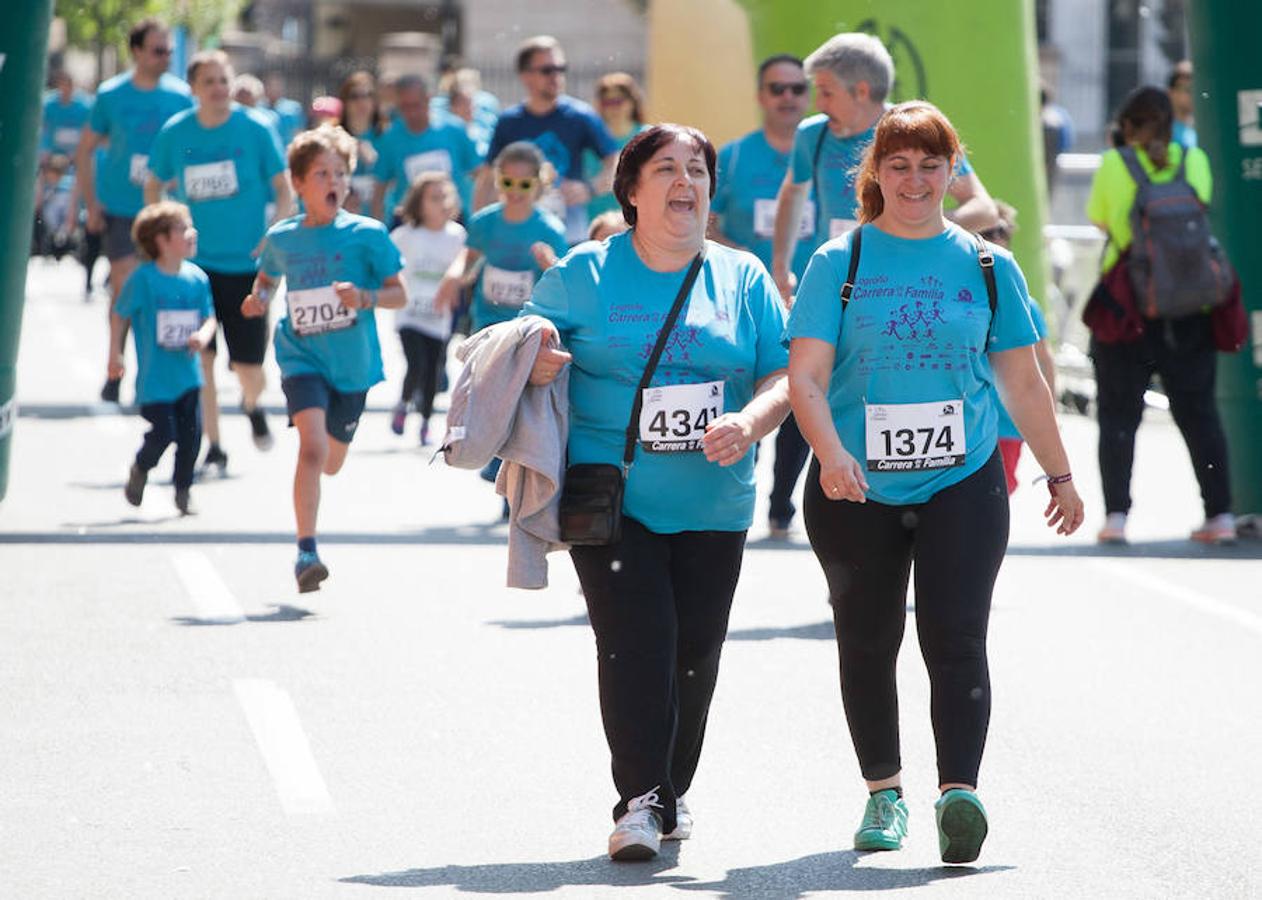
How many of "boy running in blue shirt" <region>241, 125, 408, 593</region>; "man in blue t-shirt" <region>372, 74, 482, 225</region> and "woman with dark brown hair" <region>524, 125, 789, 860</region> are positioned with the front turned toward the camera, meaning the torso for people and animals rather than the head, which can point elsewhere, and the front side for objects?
3

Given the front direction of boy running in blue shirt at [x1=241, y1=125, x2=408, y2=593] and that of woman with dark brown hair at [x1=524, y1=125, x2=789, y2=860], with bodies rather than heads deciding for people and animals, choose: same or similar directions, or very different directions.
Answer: same or similar directions

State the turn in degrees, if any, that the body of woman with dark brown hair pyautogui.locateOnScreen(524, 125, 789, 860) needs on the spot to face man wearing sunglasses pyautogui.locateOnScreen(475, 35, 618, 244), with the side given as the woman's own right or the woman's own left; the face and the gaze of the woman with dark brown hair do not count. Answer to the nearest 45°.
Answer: approximately 180°

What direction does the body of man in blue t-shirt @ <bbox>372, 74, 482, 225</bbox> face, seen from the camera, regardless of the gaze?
toward the camera

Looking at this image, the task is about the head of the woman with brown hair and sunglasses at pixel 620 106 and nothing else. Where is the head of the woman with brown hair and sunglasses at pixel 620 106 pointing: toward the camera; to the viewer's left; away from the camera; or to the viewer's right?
toward the camera

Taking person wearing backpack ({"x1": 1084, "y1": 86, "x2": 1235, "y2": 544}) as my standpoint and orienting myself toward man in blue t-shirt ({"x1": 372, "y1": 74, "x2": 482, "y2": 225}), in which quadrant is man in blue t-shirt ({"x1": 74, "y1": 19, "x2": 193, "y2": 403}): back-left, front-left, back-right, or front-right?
front-left

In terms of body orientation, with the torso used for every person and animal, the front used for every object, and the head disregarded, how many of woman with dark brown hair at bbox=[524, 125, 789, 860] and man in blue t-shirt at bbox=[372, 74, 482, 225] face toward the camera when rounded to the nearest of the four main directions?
2

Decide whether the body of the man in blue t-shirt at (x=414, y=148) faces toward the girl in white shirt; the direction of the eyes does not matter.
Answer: yes

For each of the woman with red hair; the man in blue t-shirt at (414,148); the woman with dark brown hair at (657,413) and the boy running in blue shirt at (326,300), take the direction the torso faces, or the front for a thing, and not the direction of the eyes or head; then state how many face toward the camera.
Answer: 4

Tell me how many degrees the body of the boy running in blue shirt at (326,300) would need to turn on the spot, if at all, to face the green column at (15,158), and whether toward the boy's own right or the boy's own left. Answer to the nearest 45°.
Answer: approximately 135° to the boy's own right

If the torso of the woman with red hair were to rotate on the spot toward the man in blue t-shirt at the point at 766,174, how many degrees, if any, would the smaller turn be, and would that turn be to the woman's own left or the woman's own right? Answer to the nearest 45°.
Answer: approximately 180°

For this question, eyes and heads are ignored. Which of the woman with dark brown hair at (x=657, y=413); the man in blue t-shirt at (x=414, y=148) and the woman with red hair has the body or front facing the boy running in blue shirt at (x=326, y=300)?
the man in blue t-shirt

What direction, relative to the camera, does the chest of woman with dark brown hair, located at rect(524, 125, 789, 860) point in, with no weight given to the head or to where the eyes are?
toward the camera

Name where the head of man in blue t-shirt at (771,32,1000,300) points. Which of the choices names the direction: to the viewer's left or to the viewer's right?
to the viewer's left

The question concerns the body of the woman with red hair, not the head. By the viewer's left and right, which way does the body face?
facing the viewer

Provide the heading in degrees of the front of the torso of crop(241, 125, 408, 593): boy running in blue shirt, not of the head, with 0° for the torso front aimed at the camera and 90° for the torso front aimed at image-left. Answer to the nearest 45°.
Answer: approximately 0°

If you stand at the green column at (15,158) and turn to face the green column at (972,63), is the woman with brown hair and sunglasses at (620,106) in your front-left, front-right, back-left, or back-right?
front-left
